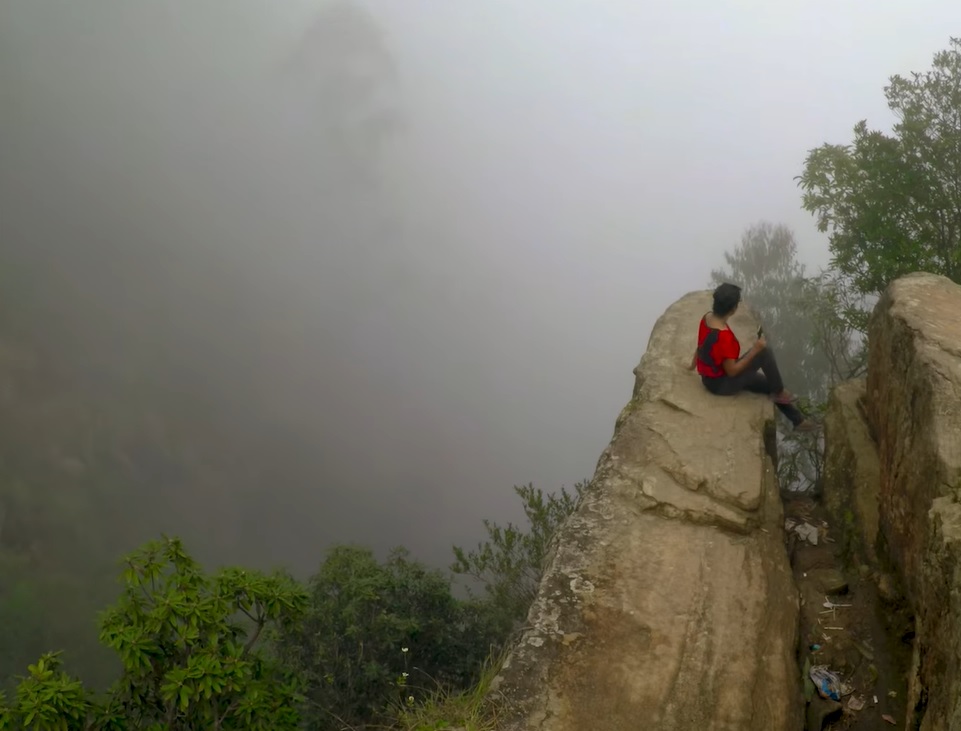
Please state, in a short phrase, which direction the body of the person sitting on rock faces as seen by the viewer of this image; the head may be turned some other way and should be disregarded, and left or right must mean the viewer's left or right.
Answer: facing away from the viewer and to the right of the viewer

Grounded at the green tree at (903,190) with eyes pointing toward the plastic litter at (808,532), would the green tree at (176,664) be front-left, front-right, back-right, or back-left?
front-right

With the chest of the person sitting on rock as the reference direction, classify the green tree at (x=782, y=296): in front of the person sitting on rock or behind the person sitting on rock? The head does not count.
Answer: in front

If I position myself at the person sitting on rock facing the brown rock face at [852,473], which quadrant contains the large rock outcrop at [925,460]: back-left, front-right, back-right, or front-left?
front-right

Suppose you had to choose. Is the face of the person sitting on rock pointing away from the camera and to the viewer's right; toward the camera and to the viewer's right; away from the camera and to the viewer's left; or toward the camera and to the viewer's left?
away from the camera and to the viewer's right
